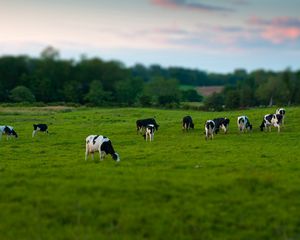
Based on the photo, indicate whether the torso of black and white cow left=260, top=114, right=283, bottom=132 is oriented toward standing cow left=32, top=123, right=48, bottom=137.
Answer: yes

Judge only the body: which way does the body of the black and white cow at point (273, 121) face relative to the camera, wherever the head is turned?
to the viewer's left

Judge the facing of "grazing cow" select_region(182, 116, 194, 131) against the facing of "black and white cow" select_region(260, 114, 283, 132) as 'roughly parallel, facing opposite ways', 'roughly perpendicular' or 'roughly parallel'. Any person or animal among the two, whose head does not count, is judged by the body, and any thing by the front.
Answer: roughly perpendicular

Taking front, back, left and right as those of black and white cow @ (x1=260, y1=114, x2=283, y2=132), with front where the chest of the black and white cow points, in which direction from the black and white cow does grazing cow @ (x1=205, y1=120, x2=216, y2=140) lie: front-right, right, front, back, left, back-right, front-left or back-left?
front-left

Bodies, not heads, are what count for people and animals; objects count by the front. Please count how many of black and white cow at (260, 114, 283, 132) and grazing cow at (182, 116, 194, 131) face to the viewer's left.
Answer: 1

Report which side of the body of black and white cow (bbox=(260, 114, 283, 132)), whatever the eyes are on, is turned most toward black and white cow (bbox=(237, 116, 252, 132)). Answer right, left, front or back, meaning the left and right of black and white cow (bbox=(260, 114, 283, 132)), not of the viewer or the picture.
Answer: front
